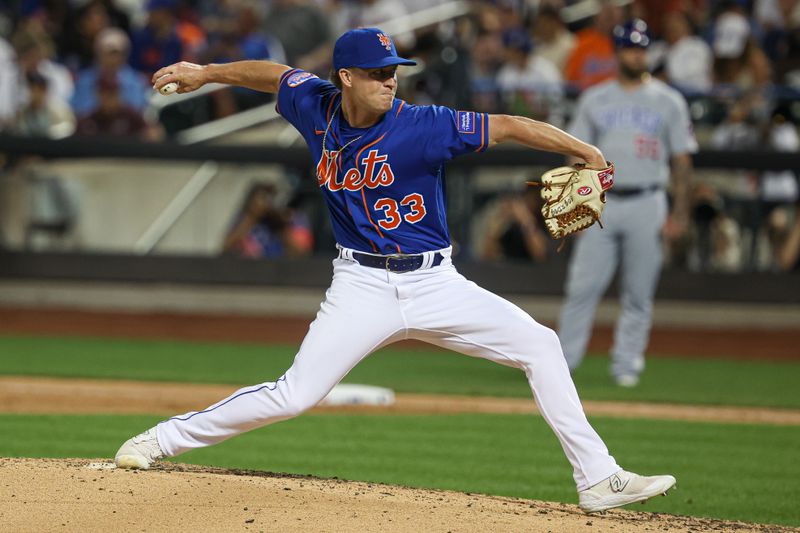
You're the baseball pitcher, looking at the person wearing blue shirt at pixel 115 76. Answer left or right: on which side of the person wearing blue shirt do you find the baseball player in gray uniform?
right

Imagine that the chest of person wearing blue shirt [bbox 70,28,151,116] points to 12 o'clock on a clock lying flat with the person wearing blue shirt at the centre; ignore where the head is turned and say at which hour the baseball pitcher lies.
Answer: The baseball pitcher is roughly at 12 o'clock from the person wearing blue shirt.

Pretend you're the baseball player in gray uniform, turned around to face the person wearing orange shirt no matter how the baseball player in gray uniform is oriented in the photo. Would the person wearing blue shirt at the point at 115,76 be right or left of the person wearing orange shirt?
left

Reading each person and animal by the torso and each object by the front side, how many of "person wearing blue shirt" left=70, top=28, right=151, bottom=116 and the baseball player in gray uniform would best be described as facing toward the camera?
2

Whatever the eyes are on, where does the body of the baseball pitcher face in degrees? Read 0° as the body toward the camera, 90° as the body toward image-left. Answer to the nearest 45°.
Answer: approximately 0°

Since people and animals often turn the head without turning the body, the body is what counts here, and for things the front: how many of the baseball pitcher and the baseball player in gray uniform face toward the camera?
2

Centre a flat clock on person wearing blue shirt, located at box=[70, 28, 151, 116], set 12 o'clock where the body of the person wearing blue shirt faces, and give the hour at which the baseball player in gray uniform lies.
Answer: The baseball player in gray uniform is roughly at 11 o'clock from the person wearing blue shirt.

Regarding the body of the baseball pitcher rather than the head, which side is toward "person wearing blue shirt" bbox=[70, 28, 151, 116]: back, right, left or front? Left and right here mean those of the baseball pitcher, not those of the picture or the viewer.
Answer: back

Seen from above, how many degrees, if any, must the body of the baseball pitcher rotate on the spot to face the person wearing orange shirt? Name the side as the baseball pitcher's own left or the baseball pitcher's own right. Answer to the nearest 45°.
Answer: approximately 180°

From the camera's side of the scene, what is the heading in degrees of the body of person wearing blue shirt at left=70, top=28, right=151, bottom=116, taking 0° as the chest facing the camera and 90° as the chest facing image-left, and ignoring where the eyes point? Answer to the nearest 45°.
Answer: approximately 0°
